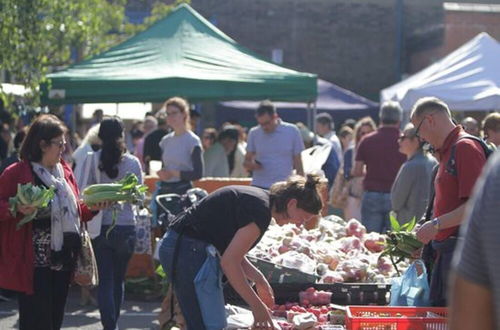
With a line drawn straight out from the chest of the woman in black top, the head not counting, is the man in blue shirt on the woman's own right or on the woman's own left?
on the woman's own left

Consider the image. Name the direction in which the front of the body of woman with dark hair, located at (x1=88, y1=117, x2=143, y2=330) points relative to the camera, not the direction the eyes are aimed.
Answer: away from the camera

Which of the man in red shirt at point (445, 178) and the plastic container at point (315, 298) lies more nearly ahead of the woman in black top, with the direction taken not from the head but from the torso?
the man in red shirt

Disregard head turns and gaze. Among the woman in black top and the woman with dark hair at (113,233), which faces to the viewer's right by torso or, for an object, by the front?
the woman in black top

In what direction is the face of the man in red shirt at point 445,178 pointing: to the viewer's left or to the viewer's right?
to the viewer's left

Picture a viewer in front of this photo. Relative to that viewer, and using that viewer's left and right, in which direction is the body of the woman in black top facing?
facing to the right of the viewer

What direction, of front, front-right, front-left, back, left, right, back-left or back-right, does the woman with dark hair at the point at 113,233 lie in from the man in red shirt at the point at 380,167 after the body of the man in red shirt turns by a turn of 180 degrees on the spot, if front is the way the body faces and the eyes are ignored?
front-right

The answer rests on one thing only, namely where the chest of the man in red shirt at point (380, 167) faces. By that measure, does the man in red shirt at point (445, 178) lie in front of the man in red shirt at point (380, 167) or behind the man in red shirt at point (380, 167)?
behind

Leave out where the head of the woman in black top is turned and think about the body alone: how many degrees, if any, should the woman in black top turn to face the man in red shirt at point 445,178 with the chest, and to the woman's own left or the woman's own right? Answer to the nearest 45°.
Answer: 0° — they already face them

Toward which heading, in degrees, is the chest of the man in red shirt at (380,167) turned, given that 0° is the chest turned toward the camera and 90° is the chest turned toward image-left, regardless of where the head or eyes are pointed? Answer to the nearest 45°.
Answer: approximately 180°

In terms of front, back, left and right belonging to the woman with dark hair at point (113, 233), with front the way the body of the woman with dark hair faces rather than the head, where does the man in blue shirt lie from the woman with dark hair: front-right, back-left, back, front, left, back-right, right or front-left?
front-right

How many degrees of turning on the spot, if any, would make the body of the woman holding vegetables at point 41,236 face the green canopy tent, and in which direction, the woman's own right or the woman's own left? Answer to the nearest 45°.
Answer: approximately 135° to the woman's own left

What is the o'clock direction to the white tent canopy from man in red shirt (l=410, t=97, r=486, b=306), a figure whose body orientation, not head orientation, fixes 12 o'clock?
The white tent canopy is roughly at 3 o'clock from the man in red shirt.

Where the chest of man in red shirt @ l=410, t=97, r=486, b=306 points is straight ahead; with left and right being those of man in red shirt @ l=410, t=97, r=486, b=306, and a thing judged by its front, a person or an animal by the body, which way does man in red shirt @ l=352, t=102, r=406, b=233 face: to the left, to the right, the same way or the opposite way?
to the right

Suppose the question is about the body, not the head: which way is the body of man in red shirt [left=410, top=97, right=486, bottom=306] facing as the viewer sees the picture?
to the viewer's left
